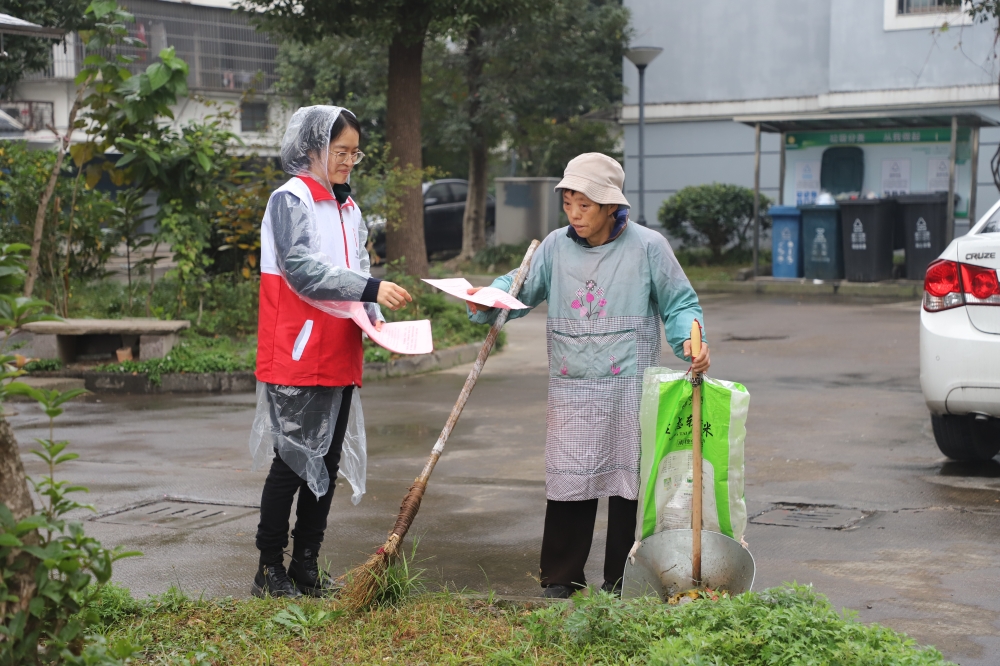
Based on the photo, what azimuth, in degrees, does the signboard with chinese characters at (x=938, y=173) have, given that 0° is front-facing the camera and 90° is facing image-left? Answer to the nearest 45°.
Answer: approximately 0°

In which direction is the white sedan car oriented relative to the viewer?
away from the camera

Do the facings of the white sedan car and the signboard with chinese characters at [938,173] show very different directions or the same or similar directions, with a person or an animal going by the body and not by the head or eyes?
very different directions

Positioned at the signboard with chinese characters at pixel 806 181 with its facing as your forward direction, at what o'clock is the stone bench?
The stone bench is roughly at 1 o'clock from the signboard with chinese characters.

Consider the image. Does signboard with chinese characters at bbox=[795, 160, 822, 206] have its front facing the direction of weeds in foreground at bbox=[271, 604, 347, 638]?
yes

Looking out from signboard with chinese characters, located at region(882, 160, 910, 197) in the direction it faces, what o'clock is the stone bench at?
The stone bench is roughly at 1 o'clock from the signboard with chinese characters.

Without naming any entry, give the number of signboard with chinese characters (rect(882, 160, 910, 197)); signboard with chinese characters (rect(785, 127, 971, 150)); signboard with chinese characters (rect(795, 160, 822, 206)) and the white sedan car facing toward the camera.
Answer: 3

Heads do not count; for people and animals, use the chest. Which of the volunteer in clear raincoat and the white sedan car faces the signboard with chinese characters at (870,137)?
the white sedan car

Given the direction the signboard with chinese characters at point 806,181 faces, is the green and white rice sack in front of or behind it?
in front

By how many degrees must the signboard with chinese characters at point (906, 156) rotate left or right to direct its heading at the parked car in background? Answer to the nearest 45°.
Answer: approximately 90° to its right

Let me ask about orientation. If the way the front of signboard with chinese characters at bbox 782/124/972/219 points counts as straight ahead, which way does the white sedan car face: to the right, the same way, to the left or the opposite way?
the opposite way

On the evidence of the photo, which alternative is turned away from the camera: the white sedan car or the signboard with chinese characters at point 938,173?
the white sedan car

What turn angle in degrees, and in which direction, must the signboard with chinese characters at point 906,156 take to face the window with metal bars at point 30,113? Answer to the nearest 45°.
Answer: approximately 90° to its right

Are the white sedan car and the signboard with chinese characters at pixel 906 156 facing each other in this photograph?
yes

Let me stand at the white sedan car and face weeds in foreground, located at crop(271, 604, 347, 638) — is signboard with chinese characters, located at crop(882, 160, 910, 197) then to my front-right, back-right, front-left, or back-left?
back-right

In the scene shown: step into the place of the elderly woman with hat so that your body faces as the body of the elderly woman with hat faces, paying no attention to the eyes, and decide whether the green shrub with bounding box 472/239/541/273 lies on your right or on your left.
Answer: on your right
